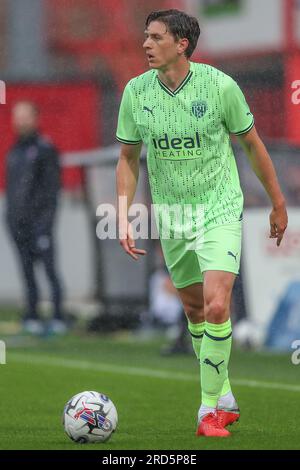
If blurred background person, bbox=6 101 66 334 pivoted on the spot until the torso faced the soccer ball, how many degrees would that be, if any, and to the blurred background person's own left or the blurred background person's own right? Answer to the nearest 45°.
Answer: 0° — they already face it

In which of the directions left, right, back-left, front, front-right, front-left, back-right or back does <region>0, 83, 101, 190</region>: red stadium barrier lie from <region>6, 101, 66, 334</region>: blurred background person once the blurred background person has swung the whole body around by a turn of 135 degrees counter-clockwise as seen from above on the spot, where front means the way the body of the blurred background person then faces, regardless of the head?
front-left

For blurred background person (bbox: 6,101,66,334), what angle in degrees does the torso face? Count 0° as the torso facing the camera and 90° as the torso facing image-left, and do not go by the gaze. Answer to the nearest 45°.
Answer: approximately 0°

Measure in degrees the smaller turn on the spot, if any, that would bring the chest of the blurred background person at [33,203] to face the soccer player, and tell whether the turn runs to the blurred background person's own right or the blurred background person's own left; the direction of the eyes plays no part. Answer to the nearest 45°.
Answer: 0° — they already face them
